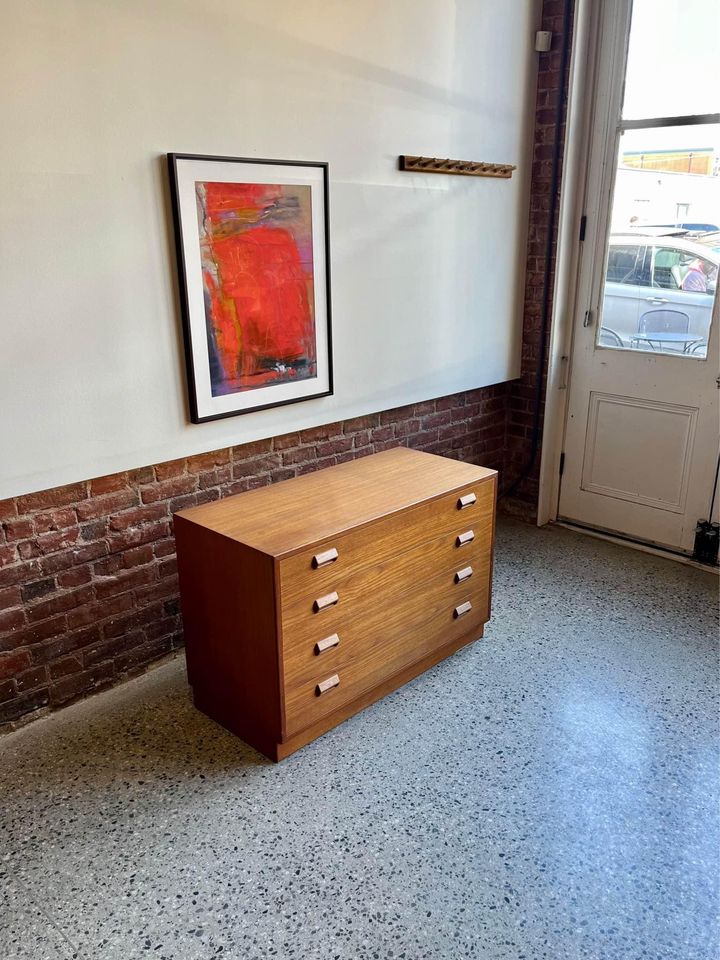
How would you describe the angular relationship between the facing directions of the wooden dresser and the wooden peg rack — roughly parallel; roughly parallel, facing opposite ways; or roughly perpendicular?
roughly parallel

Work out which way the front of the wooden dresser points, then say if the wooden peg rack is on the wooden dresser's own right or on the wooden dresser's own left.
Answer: on the wooden dresser's own left

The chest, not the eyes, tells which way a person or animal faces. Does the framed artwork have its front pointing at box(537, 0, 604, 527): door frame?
no

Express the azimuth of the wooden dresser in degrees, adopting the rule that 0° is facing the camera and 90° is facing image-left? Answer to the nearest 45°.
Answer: approximately 315°

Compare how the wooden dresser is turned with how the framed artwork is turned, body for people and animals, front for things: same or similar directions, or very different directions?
same or similar directions

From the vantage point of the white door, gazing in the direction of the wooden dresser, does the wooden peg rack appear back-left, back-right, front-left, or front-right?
front-right

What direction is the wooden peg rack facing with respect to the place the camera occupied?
facing the viewer and to the right of the viewer

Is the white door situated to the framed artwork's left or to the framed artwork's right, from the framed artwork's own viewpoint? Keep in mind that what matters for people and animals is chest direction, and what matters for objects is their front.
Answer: on its left

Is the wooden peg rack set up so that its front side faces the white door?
no

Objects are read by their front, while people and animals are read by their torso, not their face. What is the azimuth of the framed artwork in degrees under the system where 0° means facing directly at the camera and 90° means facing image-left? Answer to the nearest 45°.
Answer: approximately 315°

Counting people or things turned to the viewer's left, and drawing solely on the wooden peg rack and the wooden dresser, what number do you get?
0

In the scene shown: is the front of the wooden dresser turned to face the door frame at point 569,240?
no

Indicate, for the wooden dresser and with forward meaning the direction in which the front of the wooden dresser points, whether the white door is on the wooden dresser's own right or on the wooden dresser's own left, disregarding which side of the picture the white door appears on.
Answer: on the wooden dresser's own left

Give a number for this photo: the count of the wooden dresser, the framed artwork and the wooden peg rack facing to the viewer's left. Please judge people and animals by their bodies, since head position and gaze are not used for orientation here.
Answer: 0

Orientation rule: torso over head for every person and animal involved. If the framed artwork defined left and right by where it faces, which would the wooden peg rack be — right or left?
on its left

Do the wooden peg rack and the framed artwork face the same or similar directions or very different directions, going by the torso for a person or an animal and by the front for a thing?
same or similar directions
